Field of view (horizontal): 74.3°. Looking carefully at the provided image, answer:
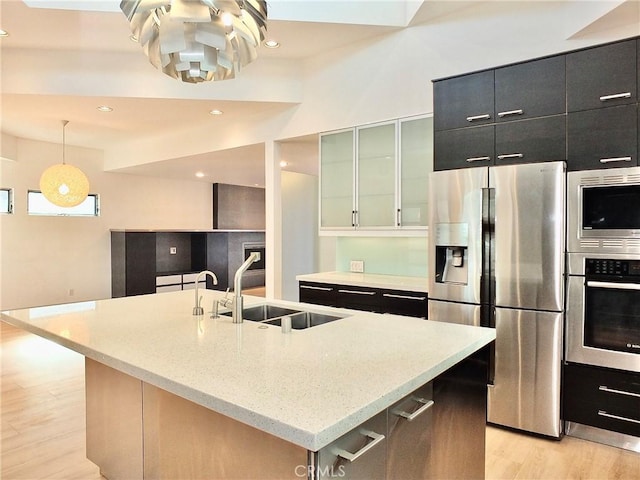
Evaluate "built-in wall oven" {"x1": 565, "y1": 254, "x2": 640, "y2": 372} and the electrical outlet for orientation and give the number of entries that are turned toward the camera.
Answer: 2

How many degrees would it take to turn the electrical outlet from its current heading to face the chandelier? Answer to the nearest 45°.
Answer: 0° — it already faces it

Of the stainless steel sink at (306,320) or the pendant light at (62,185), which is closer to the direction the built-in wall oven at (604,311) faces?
the stainless steel sink

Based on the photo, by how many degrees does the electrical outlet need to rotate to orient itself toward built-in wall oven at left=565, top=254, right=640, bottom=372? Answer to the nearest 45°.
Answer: approximately 45° to its left

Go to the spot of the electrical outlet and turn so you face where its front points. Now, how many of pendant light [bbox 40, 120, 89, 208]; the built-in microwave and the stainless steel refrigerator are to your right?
1

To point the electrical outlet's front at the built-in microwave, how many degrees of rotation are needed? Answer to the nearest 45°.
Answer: approximately 45° to its left

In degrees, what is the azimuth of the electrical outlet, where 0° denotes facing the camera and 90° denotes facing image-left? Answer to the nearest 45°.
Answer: approximately 0°

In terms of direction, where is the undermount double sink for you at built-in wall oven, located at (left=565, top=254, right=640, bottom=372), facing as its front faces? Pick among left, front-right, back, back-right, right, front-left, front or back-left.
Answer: front-right

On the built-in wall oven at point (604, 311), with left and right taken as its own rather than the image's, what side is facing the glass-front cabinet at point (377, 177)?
right

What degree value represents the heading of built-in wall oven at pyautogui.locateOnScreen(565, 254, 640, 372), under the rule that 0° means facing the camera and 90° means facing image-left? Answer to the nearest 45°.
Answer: approximately 0°
